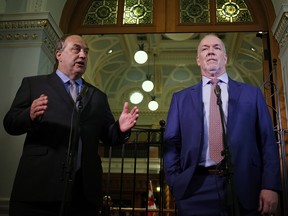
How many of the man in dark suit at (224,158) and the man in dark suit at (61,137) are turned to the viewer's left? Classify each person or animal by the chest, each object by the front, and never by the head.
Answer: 0

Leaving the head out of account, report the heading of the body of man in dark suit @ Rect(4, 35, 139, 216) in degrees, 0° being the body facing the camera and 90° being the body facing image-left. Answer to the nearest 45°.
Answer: approximately 315°

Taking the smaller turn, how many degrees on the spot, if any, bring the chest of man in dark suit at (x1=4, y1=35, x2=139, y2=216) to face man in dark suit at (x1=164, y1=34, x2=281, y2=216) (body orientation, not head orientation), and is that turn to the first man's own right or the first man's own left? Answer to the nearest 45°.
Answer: approximately 45° to the first man's own left

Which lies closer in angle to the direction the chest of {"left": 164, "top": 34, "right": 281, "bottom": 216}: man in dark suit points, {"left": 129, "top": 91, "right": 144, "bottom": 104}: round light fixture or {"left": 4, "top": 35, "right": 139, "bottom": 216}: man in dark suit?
the man in dark suit

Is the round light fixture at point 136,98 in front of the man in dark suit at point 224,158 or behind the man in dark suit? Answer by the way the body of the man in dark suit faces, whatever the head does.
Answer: behind

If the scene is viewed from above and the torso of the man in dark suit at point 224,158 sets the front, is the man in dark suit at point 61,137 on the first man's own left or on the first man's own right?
on the first man's own right

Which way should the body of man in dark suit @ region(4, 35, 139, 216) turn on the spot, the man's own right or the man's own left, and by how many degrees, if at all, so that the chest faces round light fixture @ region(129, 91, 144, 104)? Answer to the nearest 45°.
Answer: approximately 135° to the man's own left

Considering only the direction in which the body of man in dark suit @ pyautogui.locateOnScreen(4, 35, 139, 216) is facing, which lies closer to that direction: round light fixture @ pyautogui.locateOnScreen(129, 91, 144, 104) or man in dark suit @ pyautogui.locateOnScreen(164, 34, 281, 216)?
the man in dark suit

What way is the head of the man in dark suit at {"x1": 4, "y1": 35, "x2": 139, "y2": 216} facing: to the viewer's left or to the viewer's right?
to the viewer's right
